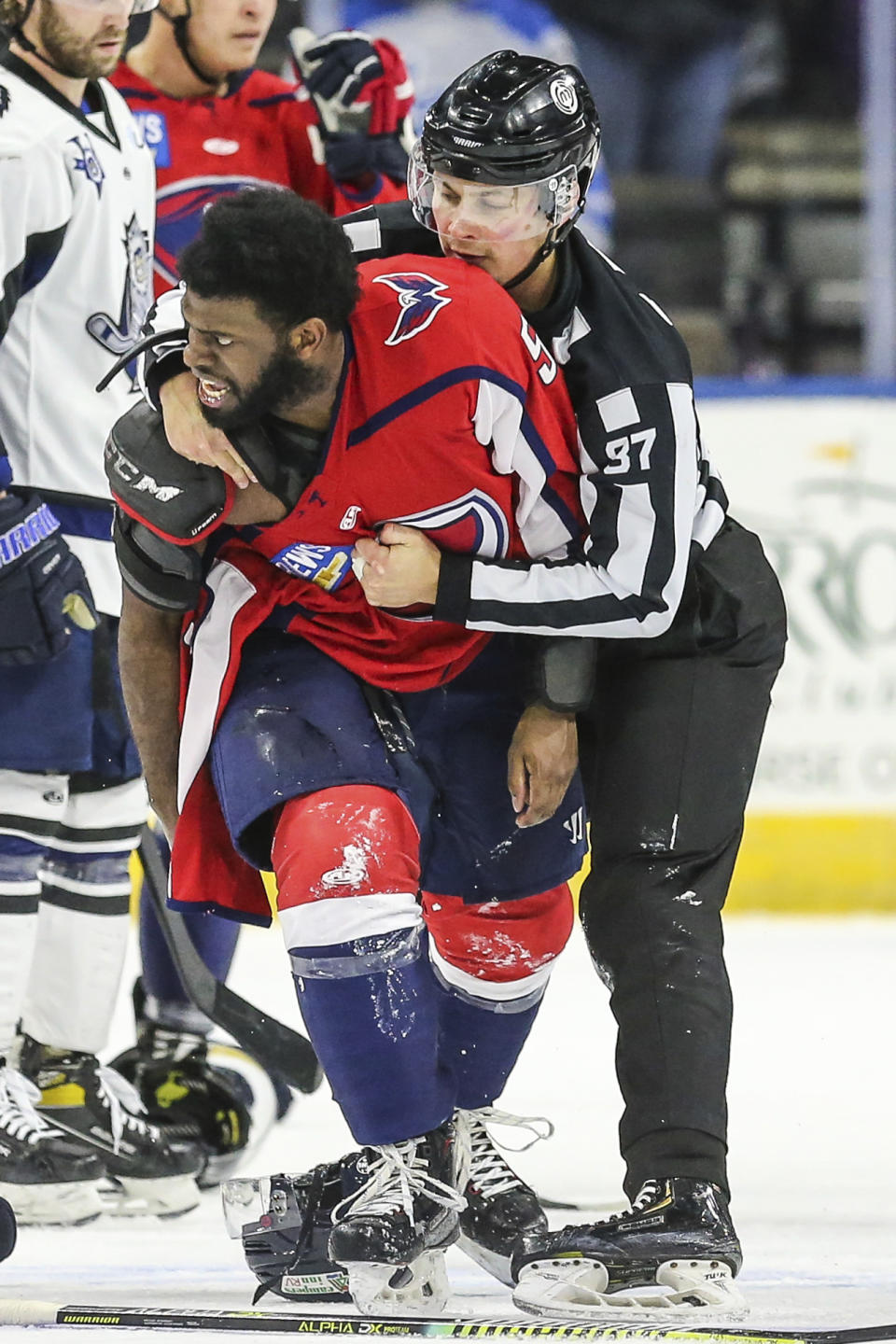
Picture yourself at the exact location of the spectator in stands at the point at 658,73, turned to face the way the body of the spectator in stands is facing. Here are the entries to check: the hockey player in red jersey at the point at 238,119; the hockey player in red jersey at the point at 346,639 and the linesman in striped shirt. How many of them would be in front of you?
3

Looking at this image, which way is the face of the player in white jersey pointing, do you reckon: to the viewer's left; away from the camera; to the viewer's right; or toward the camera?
to the viewer's right

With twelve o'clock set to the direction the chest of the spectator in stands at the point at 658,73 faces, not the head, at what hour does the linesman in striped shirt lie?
The linesman in striped shirt is roughly at 12 o'clock from the spectator in stands.

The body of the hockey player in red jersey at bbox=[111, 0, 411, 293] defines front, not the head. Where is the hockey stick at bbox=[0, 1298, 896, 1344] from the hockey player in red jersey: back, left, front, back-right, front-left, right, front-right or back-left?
front-right

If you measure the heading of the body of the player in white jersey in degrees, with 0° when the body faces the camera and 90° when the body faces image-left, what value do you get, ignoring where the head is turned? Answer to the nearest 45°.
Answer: approximately 315°

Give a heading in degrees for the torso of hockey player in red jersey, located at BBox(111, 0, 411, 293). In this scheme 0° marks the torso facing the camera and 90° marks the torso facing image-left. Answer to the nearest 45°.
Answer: approximately 315°

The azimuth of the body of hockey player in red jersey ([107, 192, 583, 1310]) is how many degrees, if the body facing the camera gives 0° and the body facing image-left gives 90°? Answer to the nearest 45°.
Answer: approximately 45°

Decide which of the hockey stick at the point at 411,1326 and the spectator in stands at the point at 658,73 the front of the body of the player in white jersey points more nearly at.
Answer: the hockey stick
